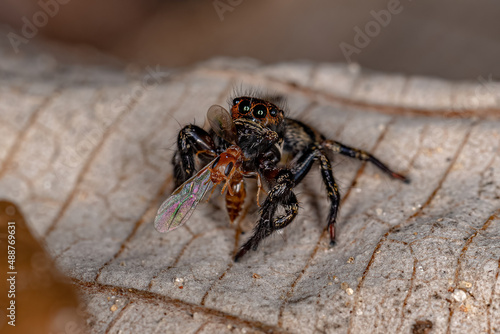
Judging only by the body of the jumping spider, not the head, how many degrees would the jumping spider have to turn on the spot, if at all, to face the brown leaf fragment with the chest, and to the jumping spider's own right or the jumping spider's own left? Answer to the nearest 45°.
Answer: approximately 45° to the jumping spider's own right

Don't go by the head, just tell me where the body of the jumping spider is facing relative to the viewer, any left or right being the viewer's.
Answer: facing the viewer and to the left of the viewer
